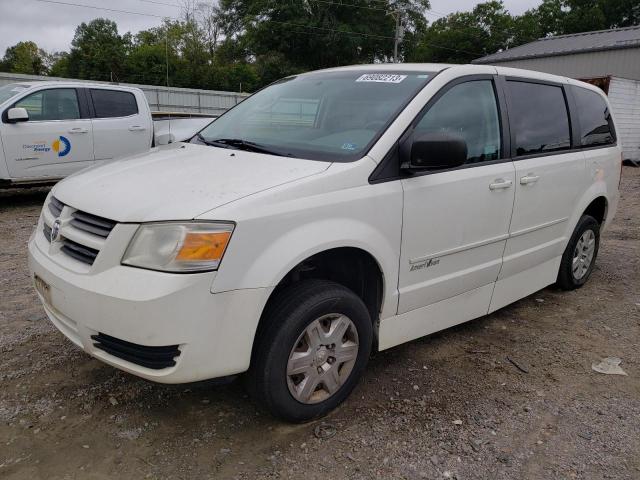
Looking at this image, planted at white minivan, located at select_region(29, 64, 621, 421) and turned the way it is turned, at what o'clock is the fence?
The fence is roughly at 4 o'clock from the white minivan.

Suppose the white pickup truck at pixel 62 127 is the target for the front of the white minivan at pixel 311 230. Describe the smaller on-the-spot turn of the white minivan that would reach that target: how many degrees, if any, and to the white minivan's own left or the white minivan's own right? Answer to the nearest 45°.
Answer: approximately 90° to the white minivan's own right

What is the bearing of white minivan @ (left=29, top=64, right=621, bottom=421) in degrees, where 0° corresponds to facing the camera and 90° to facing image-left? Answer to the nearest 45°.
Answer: approximately 45°

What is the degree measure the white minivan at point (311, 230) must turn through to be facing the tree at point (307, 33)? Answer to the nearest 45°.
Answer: approximately 135° to its right

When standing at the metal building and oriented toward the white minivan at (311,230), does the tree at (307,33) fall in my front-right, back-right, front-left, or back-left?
back-right

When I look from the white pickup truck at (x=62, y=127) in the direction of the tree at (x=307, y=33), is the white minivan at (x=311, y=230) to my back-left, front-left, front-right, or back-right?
back-right

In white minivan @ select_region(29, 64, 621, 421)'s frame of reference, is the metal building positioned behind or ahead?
behind
